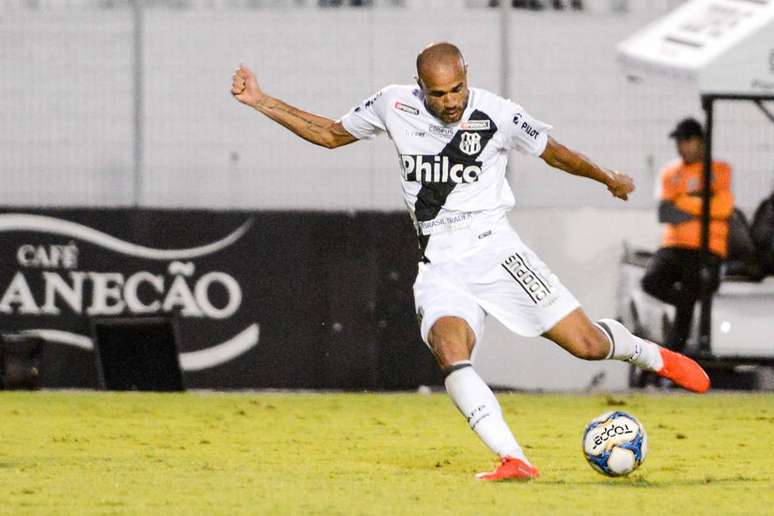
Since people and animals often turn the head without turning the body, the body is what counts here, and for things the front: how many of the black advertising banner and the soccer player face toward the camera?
2

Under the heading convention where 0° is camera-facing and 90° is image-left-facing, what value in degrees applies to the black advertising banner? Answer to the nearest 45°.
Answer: approximately 0°

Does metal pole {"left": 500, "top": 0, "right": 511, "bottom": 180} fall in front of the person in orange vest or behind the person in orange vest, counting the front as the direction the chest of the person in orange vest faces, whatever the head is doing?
in front

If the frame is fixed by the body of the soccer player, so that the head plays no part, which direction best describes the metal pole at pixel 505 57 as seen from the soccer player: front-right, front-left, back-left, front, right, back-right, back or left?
back

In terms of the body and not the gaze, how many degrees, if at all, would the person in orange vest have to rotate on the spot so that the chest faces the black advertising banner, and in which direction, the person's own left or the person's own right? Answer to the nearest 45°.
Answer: approximately 45° to the person's own right

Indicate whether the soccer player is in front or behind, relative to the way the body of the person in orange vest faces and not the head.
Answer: in front

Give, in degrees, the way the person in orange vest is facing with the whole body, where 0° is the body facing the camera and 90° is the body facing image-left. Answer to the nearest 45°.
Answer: approximately 45°

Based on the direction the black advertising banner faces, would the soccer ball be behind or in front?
in front
